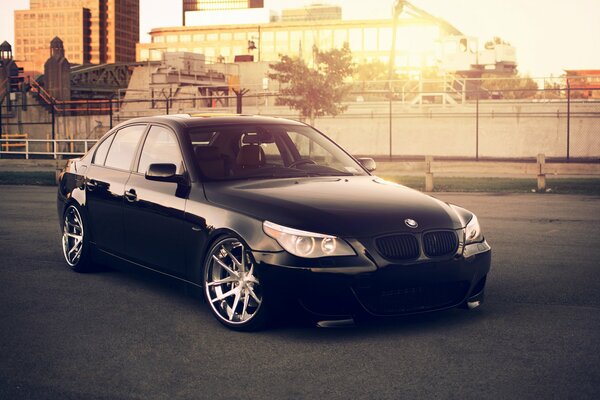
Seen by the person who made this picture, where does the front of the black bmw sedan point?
facing the viewer and to the right of the viewer

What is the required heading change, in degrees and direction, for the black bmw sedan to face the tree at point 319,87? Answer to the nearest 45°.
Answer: approximately 135° to its left
